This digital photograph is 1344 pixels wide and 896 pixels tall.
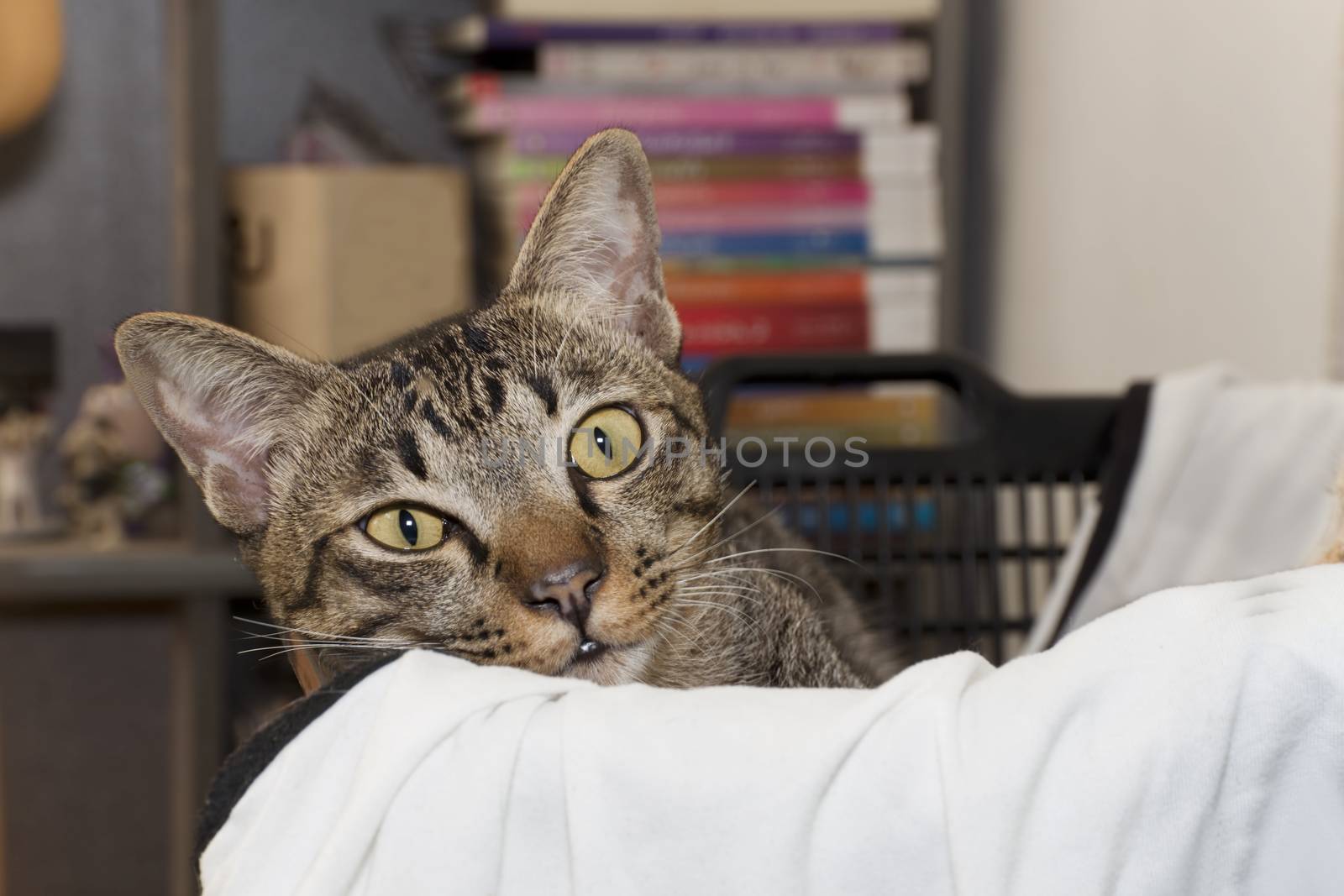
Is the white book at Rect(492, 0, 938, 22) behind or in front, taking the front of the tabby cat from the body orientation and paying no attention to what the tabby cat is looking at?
behind

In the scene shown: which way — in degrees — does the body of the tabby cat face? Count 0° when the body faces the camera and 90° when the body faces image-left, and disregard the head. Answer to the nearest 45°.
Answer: approximately 0°
